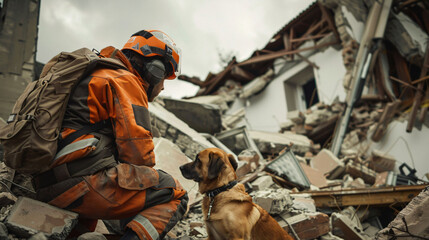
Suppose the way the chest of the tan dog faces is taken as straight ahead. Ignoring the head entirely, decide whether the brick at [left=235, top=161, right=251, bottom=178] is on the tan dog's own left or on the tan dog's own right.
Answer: on the tan dog's own right

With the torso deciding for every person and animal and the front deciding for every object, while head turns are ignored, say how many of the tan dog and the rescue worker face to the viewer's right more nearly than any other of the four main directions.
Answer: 1

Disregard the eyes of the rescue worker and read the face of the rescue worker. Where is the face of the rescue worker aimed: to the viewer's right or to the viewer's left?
to the viewer's right

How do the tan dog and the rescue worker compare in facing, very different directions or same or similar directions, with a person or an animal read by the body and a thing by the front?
very different directions

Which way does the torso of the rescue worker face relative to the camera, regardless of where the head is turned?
to the viewer's right

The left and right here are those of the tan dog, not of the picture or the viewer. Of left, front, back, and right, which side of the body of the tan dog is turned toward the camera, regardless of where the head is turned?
left

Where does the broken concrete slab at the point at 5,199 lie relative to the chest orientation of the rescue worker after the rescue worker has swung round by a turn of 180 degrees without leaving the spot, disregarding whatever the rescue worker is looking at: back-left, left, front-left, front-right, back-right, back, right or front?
front-right
